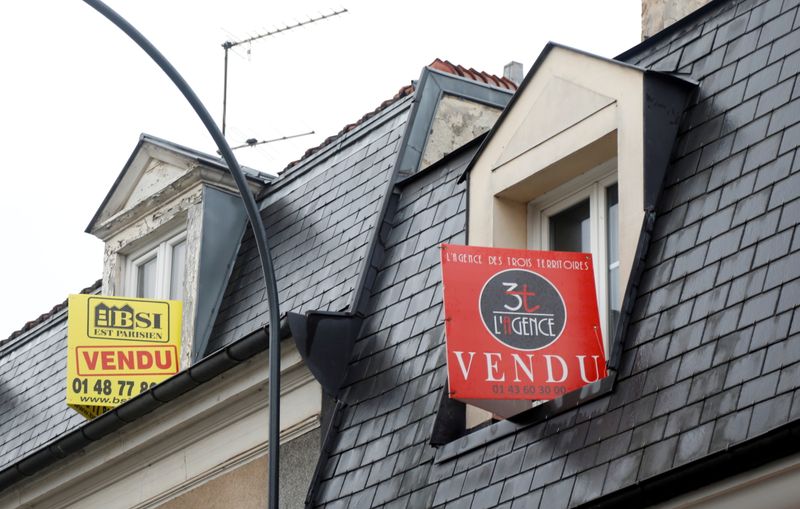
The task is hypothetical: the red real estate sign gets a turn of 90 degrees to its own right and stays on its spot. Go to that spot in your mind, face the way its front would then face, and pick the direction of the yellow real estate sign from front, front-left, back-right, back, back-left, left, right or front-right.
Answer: front-right

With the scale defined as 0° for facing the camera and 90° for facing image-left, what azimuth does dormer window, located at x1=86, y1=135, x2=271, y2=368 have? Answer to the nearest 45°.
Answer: approximately 45°

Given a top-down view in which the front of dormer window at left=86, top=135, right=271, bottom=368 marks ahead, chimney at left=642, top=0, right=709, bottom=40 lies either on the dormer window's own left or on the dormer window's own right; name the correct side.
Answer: on the dormer window's own left

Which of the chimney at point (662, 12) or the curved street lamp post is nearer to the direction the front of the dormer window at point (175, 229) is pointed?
the curved street lamp post

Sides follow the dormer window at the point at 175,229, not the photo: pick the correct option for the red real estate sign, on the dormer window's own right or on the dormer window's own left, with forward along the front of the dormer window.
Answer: on the dormer window's own left

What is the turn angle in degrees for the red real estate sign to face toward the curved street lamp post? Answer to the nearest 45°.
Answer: approximately 90° to its right

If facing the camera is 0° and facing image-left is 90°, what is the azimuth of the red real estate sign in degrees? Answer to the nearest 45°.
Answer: approximately 0°

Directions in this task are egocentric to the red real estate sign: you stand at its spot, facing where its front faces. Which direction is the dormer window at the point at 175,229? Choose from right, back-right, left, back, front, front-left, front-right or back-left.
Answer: back-right
